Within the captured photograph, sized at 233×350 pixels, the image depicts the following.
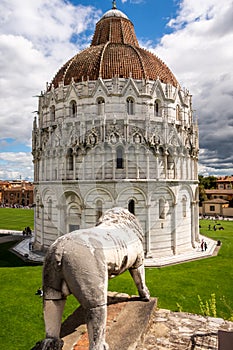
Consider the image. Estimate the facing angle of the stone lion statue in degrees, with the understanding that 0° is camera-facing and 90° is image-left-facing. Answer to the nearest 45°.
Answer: approximately 225°

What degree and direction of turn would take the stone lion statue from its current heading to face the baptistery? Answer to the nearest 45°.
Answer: approximately 45° to its left
